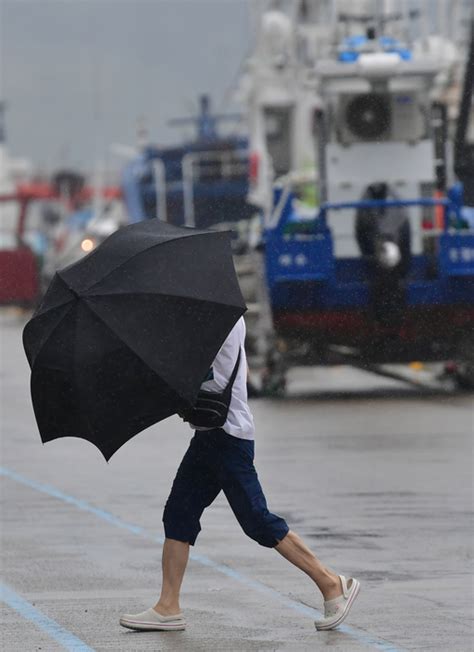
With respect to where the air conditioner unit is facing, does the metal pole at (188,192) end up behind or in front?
behind

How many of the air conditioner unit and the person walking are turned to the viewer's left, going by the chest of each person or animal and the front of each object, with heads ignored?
1

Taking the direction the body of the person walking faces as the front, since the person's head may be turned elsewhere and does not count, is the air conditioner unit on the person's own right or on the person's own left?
on the person's own right

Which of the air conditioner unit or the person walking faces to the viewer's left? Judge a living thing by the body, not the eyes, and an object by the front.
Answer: the person walking

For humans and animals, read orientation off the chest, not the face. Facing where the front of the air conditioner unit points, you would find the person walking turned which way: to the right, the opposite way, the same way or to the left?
to the right

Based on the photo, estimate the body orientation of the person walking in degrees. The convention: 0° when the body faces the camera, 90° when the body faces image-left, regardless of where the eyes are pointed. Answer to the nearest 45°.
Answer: approximately 90°
